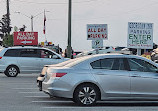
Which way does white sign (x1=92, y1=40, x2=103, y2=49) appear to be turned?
toward the camera

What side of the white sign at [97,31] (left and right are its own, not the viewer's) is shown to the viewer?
front

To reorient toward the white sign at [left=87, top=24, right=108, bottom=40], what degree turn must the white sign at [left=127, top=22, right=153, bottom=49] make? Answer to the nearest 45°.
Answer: approximately 135° to its right
